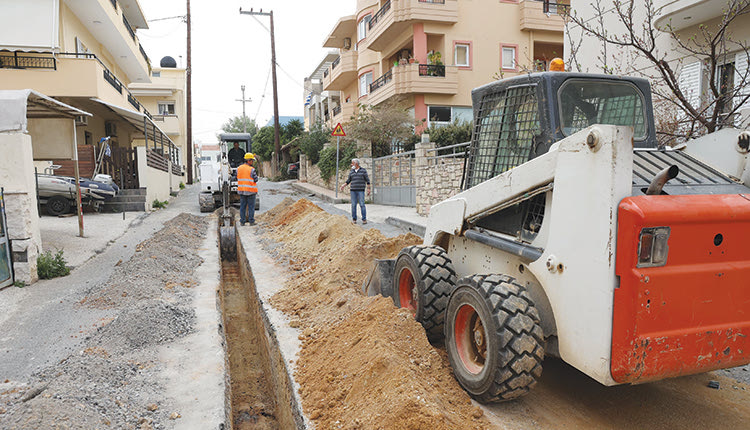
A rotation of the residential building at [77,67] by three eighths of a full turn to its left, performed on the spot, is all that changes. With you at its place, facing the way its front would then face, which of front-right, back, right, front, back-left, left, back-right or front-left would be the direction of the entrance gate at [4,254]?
back

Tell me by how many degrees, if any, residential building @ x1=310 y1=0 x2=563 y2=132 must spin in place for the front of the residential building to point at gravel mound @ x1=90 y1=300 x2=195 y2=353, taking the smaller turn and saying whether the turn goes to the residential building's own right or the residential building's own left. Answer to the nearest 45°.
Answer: approximately 45° to the residential building's own left

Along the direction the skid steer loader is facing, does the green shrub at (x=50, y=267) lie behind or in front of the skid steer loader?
in front

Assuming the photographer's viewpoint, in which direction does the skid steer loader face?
facing away from the viewer and to the left of the viewer

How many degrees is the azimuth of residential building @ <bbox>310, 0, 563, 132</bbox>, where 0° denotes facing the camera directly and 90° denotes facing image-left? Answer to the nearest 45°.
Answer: approximately 45°

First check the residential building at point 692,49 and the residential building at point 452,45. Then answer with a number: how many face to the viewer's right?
0

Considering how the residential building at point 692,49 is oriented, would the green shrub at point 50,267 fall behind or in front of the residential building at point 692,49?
in front

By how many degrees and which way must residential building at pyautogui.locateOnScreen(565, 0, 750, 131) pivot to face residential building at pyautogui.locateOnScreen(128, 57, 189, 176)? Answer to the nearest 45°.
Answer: approximately 90° to its right

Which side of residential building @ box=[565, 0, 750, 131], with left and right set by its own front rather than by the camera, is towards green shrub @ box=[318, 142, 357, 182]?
right

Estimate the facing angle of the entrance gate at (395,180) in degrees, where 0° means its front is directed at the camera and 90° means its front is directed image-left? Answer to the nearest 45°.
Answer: approximately 45°

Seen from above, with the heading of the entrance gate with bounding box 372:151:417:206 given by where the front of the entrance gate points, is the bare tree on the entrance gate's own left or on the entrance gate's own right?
on the entrance gate's own left

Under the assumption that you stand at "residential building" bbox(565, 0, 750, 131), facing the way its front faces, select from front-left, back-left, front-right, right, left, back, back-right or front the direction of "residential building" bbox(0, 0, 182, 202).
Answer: front-right

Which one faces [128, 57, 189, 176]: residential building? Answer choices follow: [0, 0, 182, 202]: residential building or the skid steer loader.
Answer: the skid steer loader
